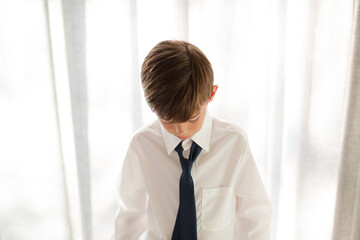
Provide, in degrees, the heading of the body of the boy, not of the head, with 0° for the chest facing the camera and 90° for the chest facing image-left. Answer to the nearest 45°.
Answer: approximately 0°
